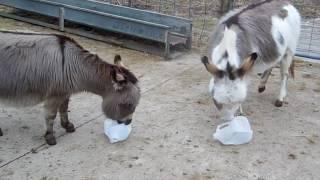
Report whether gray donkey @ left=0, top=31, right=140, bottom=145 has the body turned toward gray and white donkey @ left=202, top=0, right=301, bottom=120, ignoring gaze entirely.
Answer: yes

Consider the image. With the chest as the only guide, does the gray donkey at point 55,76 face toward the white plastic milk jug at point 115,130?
yes

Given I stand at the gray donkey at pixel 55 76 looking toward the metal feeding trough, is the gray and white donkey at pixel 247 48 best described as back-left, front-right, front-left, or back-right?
front-right

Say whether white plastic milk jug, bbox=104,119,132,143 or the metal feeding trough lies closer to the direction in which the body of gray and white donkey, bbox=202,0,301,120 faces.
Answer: the white plastic milk jug

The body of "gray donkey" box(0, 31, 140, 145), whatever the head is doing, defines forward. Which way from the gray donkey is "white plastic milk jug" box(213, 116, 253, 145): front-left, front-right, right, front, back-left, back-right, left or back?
front

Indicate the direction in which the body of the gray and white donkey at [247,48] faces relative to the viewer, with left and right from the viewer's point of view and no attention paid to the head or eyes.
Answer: facing the viewer and to the left of the viewer

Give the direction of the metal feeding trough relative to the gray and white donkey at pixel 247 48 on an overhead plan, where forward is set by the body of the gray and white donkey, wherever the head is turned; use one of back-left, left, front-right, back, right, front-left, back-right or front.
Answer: right

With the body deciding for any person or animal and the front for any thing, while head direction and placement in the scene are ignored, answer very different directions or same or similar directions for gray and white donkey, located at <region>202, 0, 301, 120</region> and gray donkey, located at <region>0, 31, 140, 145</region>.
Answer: very different directions

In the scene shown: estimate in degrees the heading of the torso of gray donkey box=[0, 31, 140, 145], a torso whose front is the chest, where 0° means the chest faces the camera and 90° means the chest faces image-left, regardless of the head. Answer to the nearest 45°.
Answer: approximately 270°

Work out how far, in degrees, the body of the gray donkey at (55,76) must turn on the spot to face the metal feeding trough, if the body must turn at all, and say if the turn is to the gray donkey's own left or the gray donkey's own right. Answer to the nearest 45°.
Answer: approximately 90° to the gray donkey's own left

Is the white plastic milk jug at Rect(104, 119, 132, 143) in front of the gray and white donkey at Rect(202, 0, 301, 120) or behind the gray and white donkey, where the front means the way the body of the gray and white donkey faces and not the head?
in front
